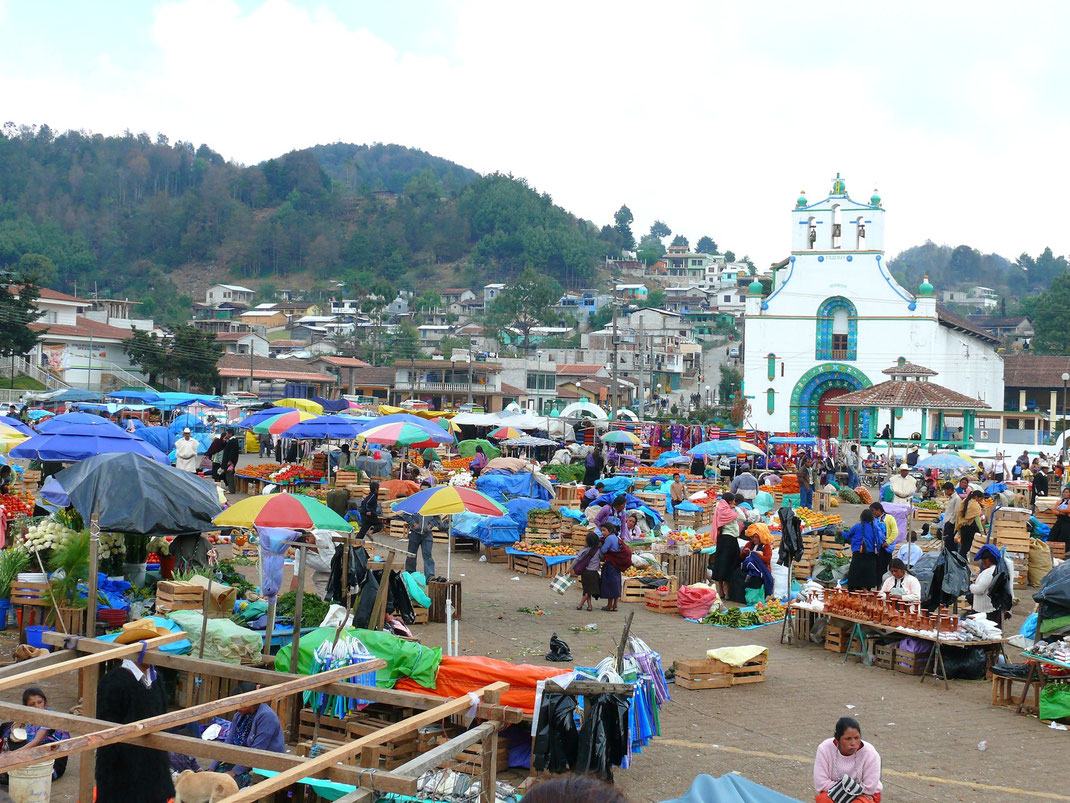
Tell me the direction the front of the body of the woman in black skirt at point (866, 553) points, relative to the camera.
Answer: away from the camera

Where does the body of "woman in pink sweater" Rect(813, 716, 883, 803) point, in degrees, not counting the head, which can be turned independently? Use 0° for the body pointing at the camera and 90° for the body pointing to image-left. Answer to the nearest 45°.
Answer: approximately 0°

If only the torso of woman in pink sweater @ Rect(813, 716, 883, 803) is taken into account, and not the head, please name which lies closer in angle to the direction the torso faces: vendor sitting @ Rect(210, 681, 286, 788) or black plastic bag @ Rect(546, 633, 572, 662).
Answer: the vendor sitting

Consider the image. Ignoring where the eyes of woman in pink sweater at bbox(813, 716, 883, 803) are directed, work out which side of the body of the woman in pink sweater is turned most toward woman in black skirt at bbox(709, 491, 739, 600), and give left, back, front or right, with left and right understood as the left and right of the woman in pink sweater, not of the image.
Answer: back

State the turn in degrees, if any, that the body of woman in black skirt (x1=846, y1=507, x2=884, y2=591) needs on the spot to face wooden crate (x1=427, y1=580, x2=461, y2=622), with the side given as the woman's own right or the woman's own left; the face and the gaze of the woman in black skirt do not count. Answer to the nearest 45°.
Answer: approximately 135° to the woman's own left

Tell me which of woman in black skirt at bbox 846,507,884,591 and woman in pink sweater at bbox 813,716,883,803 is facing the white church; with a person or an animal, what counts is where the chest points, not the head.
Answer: the woman in black skirt

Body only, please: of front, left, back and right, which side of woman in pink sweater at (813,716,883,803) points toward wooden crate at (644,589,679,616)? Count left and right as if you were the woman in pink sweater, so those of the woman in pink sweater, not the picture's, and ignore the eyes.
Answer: back

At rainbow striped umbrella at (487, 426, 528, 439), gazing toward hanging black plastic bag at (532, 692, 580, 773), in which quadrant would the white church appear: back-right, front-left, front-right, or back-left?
back-left

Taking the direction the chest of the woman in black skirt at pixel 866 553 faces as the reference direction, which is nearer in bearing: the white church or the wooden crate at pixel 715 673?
the white church

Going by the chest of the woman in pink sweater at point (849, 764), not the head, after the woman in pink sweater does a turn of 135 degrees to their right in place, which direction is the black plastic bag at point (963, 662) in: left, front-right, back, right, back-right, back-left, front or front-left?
front-right

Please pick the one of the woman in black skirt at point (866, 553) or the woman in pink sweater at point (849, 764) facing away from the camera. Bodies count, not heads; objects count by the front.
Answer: the woman in black skirt
